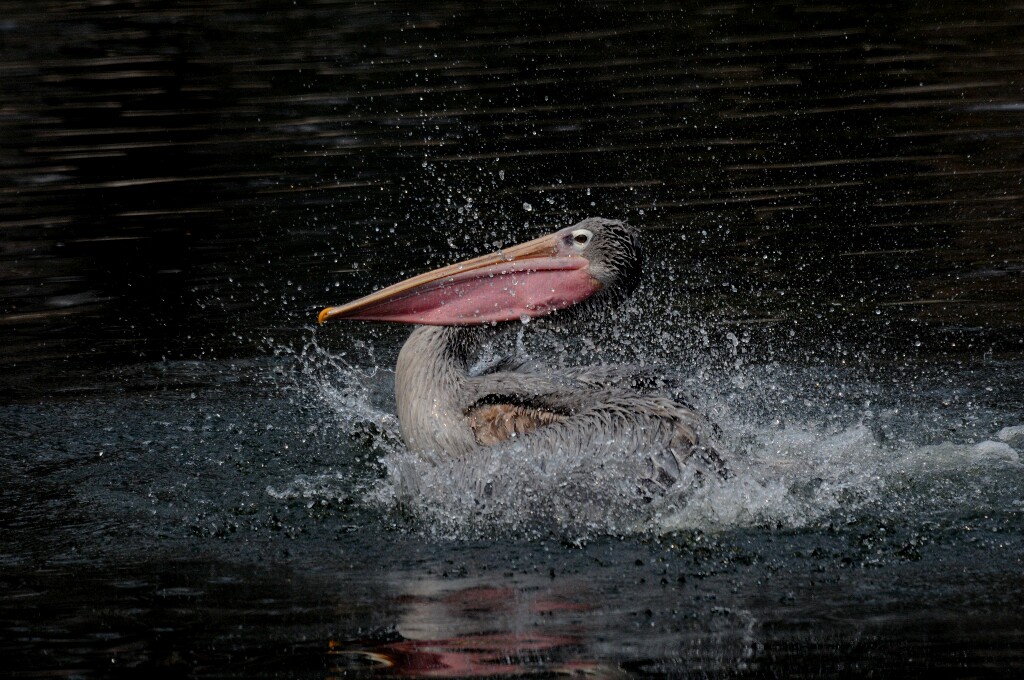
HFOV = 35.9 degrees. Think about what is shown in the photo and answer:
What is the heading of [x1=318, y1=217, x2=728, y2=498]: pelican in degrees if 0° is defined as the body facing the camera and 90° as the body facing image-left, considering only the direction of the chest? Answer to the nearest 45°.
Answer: approximately 90°
